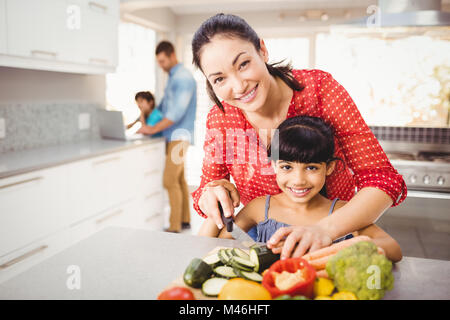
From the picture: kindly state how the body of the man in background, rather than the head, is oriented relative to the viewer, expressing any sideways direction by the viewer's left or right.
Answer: facing to the left of the viewer

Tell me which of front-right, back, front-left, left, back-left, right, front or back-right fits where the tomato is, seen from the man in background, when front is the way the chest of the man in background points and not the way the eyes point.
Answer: left

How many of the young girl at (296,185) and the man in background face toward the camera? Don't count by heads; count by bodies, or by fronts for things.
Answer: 1

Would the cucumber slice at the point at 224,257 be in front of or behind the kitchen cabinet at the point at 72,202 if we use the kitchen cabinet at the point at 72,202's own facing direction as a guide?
in front

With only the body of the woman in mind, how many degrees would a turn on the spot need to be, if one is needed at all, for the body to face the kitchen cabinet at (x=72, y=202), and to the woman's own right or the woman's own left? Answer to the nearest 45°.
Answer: approximately 135° to the woman's own right

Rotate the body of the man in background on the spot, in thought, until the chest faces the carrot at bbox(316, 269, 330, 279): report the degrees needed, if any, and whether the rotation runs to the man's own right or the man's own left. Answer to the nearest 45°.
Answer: approximately 90° to the man's own left

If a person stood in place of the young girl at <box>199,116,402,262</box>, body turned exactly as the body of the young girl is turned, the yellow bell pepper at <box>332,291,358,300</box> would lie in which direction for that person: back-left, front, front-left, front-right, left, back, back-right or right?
front

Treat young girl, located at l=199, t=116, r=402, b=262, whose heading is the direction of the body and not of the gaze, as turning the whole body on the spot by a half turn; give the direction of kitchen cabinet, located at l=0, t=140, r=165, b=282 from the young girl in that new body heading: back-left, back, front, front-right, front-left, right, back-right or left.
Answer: front-left

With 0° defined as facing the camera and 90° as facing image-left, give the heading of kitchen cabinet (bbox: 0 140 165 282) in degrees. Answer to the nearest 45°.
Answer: approximately 315°

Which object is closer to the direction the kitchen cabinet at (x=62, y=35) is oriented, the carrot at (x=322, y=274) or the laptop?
the carrot

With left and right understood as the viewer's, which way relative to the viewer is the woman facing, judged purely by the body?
facing the viewer

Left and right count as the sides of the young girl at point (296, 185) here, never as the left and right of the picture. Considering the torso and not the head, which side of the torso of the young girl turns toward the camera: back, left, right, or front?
front

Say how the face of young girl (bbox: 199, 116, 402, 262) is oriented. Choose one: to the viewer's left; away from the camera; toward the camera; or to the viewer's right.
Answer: toward the camera

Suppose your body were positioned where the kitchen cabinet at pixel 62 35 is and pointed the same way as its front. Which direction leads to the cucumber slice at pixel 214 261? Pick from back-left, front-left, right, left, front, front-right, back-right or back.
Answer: front-right

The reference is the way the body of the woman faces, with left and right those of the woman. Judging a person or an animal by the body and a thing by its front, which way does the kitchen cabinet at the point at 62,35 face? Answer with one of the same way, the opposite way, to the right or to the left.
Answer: to the left
